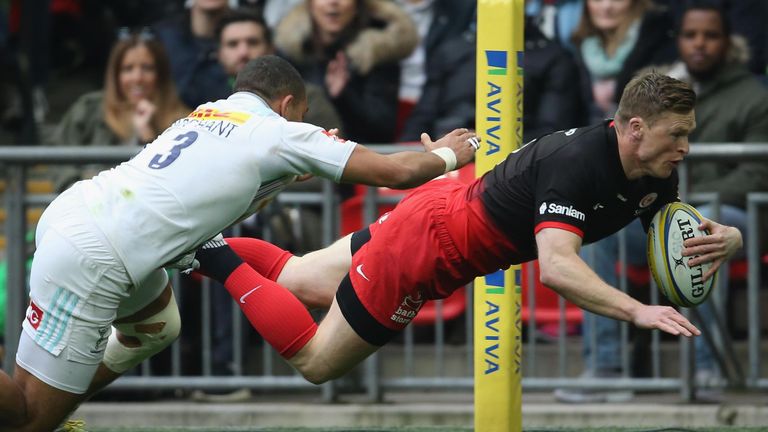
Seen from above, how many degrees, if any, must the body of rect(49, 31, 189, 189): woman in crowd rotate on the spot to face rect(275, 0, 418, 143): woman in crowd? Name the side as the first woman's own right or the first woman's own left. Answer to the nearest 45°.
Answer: approximately 90° to the first woman's own left

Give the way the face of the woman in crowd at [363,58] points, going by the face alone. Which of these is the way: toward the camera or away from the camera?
toward the camera

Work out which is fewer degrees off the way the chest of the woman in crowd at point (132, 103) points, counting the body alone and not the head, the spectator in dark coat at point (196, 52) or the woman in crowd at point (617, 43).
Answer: the woman in crowd

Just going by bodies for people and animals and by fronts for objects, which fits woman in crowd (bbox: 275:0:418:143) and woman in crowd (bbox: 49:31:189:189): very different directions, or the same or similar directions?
same or similar directions

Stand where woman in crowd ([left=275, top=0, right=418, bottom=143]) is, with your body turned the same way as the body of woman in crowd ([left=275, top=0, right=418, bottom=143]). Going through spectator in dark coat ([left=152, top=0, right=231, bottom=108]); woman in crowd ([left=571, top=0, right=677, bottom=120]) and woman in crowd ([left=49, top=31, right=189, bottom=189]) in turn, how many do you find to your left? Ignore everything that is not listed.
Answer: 1

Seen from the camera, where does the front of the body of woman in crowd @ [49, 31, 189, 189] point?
toward the camera

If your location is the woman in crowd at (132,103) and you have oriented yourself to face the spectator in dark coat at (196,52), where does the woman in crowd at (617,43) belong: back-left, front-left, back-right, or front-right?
front-right

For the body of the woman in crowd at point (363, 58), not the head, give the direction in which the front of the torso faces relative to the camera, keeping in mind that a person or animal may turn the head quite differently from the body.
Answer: toward the camera

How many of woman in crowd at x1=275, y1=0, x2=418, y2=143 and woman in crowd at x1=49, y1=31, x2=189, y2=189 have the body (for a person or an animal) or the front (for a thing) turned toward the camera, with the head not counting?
2

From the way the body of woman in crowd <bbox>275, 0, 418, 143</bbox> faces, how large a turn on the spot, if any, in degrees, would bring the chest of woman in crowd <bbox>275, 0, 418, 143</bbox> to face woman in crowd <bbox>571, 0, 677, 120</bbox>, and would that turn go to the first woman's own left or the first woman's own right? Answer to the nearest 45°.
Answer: approximately 90° to the first woman's own left
